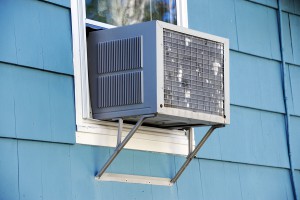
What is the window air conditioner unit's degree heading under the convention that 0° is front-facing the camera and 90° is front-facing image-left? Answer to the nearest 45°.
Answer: approximately 135°

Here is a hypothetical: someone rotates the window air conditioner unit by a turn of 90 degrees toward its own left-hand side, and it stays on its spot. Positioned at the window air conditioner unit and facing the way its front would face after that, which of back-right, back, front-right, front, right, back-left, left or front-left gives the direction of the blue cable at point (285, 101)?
back
